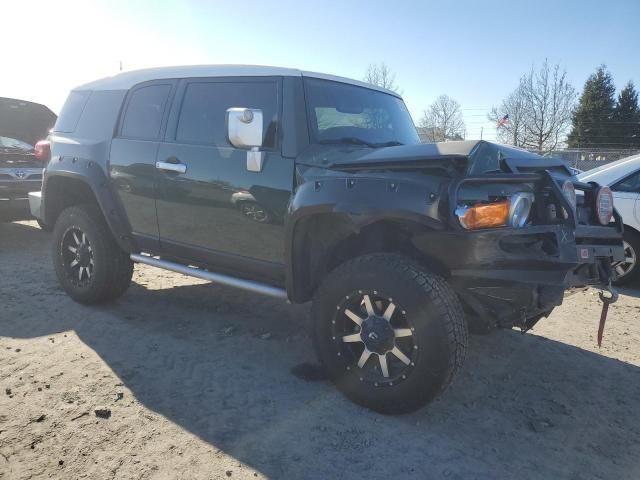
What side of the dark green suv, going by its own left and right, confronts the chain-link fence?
left

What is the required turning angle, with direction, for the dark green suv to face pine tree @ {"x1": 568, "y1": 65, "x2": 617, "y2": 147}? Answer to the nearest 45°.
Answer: approximately 90° to its left

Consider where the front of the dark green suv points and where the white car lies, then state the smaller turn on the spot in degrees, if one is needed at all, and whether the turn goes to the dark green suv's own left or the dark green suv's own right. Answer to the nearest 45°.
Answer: approximately 90° to the dark green suv's own left

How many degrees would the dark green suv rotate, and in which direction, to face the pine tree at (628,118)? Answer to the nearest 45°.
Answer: approximately 90° to its left

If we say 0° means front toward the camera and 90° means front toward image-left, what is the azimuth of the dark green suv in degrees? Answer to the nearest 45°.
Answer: approximately 315°
